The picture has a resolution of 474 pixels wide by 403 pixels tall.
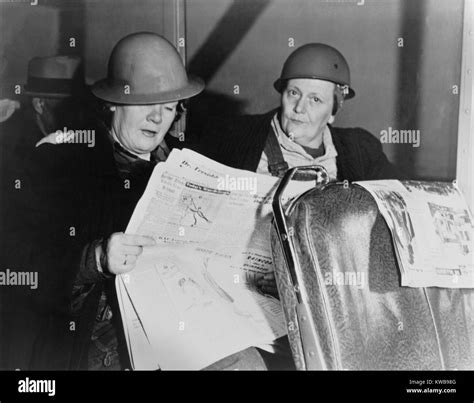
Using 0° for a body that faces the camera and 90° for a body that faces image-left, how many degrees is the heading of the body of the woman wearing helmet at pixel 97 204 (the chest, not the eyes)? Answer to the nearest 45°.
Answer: approximately 315°
